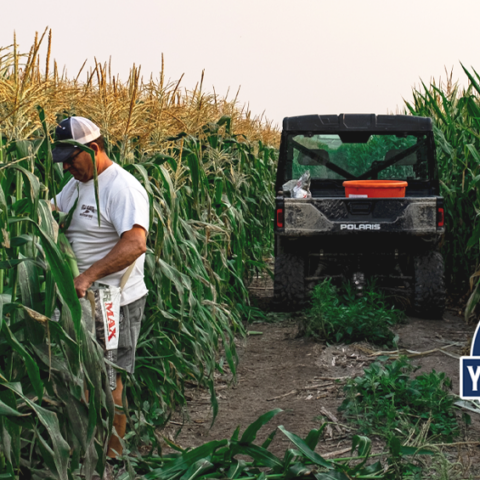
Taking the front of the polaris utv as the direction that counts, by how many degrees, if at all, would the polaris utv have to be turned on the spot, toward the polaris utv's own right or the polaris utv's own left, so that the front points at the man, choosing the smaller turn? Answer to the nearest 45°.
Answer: approximately 180°

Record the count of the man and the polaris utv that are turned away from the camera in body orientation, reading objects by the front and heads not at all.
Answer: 1

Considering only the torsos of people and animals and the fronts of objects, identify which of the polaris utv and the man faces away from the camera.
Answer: the polaris utv

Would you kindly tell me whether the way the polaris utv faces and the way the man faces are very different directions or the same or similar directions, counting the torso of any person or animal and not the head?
very different directions

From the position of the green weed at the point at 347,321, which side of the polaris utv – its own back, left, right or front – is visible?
back

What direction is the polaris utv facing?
away from the camera

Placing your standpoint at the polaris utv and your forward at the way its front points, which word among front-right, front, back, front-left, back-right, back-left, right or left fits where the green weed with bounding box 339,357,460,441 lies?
back
